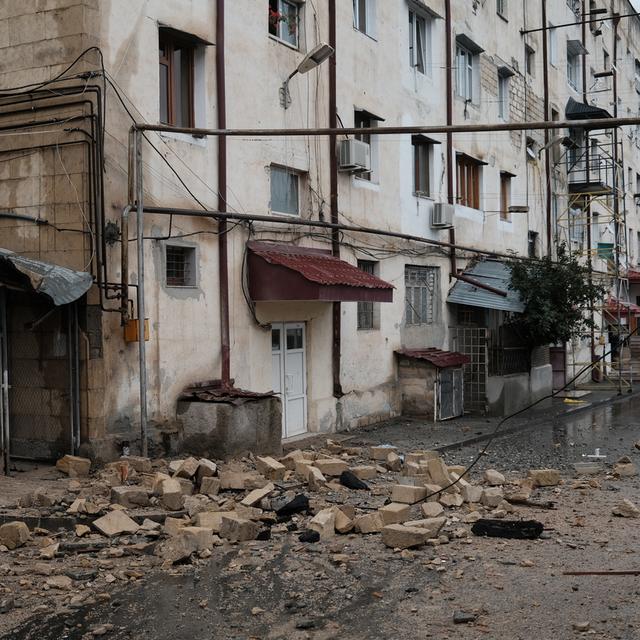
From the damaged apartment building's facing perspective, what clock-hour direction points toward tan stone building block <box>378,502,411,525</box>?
The tan stone building block is roughly at 1 o'clock from the damaged apartment building.

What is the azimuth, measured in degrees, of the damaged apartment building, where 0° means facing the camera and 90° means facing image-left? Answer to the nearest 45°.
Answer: approximately 315°

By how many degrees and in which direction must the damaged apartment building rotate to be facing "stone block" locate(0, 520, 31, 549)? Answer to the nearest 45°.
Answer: approximately 45° to its right

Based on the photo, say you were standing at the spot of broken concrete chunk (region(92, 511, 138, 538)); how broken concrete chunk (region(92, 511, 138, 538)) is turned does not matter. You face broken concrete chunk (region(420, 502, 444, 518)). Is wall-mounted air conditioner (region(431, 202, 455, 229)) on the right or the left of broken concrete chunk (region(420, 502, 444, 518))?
left

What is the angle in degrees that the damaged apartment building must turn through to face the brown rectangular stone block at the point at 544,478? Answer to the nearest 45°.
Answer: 0° — it already faces it

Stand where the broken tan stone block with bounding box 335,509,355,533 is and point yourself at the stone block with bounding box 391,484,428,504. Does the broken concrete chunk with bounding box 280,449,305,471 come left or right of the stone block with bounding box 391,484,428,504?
left

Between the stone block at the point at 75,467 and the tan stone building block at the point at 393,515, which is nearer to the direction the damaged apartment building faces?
the tan stone building block
